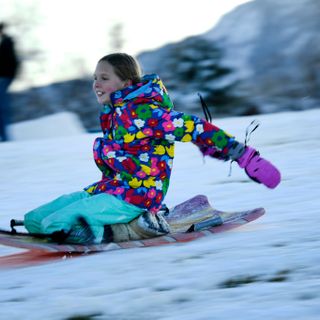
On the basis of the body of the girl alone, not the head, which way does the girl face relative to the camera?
to the viewer's left
